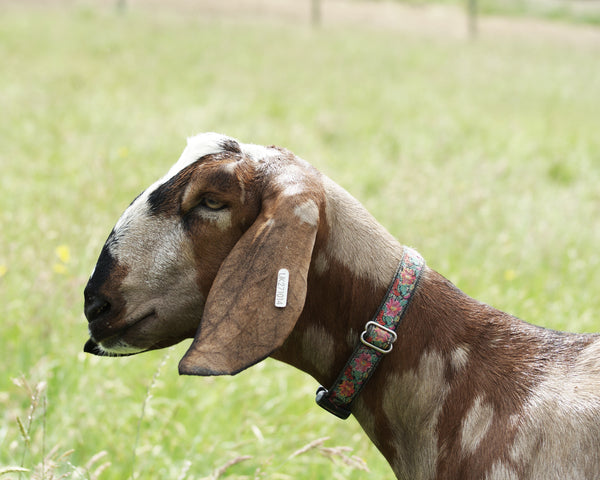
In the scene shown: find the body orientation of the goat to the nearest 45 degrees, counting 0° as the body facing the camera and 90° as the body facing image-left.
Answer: approximately 90°
